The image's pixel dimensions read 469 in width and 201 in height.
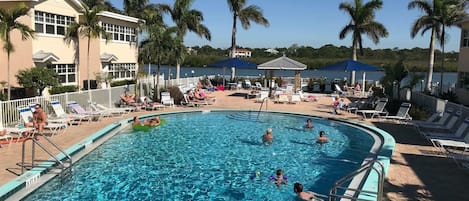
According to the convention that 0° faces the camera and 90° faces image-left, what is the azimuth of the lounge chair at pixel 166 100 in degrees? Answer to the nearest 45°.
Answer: approximately 315°

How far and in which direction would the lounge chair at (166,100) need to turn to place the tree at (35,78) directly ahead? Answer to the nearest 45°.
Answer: approximately 135° to its right

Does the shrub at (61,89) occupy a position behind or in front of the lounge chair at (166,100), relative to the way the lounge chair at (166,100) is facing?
behind

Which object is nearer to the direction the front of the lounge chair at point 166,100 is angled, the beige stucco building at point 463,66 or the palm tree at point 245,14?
the beige stucco building

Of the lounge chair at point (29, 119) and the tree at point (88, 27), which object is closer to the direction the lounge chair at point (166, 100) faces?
the lounge chair

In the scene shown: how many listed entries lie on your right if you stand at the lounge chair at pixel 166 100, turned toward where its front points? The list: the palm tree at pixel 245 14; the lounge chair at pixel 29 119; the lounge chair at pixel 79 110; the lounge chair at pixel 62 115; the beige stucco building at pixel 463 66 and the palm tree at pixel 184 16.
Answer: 3

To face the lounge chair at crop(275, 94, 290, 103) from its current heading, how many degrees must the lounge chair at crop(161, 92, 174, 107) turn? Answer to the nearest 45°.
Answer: approximately 45° to its left

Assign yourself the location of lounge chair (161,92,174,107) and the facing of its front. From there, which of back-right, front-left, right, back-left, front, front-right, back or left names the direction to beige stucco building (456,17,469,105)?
front-left

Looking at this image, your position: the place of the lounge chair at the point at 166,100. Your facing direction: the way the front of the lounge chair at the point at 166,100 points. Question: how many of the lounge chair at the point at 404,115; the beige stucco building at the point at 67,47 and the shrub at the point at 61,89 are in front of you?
1

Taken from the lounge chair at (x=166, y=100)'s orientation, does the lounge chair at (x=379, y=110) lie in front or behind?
in front
